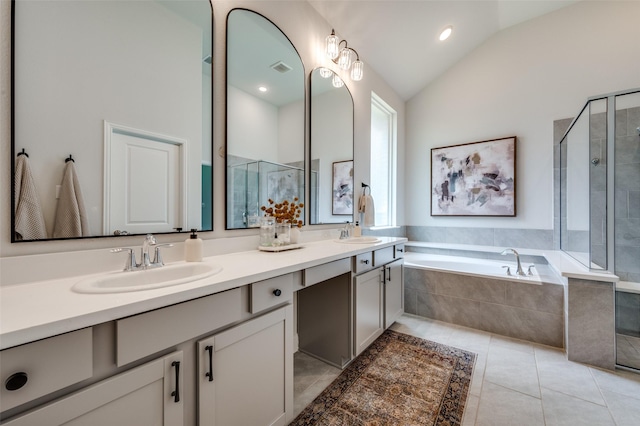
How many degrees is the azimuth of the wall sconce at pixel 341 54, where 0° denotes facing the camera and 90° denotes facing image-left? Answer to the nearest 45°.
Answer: approximately 315°

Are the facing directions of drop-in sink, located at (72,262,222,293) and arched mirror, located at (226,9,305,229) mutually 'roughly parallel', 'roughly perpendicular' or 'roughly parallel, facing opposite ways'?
roughly parallel

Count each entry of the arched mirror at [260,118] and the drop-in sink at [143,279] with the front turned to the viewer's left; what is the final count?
0

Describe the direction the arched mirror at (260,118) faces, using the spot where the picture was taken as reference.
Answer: facing the viewer and to the right of the viewer

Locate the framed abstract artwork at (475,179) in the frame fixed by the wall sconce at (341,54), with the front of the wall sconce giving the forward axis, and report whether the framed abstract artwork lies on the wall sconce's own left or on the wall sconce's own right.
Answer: on the wall sconce's own left

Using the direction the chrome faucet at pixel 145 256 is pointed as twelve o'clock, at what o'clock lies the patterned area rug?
The patterned area rug is roughly at 11 o'clock from the chrome faucet.

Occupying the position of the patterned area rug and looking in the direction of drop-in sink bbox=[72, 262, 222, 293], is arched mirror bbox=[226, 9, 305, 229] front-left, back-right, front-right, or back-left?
front-right

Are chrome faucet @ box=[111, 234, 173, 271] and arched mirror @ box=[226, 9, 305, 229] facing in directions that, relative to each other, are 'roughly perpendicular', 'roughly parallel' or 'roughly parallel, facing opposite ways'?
roughly parallel

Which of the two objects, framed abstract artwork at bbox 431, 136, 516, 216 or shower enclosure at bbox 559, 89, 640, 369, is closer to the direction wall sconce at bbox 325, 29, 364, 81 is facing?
the shower enclosure

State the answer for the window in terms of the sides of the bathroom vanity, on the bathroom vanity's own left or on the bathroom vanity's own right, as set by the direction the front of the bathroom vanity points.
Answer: on the bathroom vanity's own left
